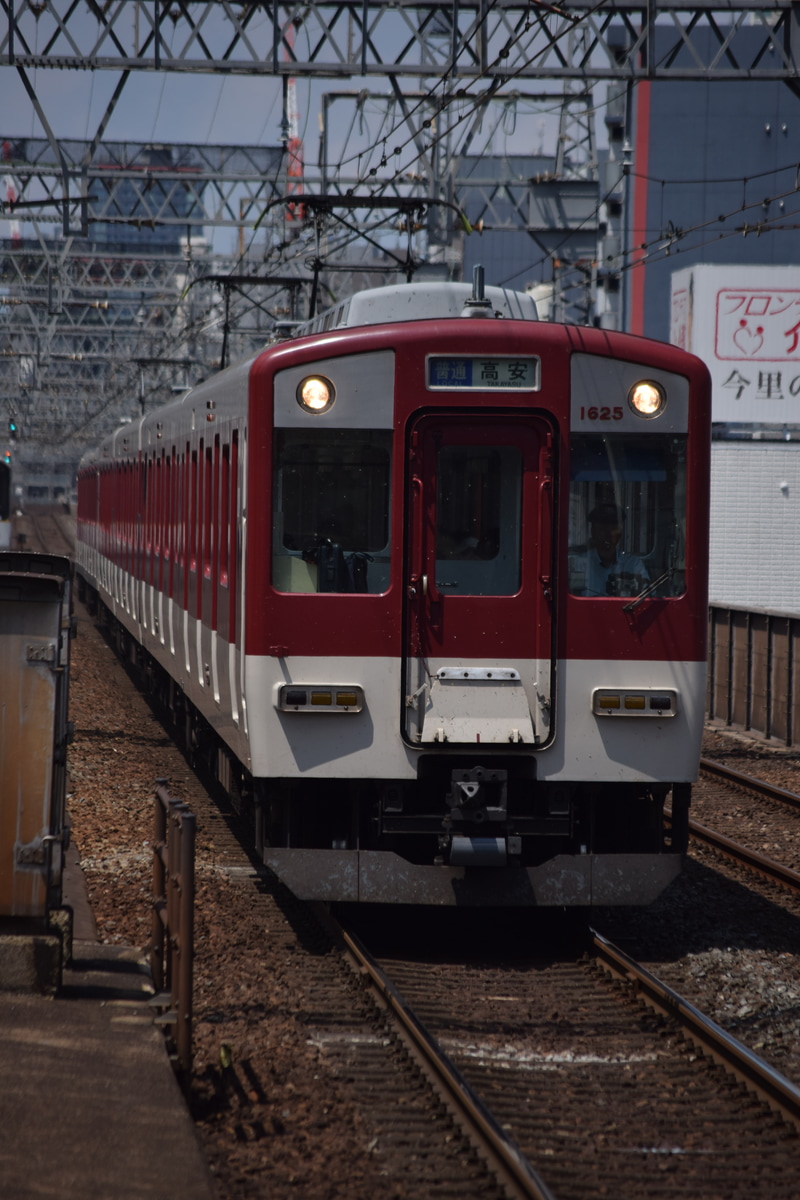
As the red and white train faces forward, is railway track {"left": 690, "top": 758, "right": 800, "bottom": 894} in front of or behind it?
in front

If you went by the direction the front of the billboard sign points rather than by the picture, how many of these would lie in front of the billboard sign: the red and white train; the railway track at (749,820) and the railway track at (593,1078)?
3

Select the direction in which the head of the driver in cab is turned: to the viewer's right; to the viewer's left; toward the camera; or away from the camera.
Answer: toward the camera

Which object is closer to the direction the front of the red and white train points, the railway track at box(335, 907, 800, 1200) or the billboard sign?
the railway track

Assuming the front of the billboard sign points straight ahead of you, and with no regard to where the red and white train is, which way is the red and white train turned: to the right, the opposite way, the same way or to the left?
the same way

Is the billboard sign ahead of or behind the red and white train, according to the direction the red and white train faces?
behind

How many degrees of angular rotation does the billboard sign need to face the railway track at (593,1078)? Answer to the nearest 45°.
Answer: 0° — it already faces it

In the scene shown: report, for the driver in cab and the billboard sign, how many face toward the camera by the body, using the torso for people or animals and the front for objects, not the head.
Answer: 2

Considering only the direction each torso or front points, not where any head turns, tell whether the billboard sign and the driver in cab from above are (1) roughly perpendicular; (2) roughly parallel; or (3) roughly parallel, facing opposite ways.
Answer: roughly parallel

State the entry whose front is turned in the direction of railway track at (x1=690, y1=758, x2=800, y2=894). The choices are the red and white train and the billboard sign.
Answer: the billboard sign

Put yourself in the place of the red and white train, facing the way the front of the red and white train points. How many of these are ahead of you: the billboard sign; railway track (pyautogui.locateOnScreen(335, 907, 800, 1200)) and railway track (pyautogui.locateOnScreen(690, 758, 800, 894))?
1

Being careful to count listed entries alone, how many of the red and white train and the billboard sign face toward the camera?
2

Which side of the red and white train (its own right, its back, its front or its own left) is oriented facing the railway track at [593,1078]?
front

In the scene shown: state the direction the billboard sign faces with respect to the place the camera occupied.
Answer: facing the viewer
